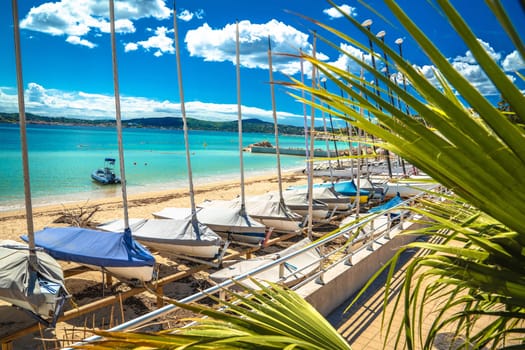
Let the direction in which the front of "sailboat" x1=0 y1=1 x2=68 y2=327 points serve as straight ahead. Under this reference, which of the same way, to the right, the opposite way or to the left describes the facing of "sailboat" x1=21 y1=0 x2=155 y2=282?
the same way

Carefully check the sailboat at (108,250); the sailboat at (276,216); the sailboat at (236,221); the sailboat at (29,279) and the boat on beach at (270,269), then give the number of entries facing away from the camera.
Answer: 0

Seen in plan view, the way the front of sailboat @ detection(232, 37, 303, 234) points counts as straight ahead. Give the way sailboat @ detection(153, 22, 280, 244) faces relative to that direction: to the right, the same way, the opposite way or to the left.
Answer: the same way

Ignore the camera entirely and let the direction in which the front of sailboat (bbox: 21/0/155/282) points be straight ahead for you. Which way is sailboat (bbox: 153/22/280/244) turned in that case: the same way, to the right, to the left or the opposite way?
the same way
